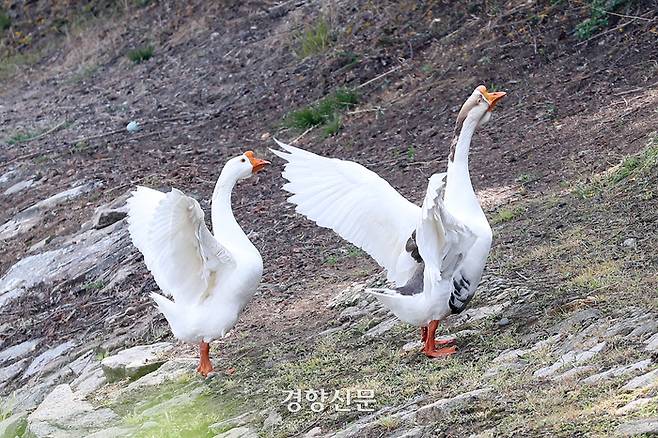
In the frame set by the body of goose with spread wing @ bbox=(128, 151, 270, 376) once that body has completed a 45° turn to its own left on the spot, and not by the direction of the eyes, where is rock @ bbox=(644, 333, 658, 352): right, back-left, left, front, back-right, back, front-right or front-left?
right

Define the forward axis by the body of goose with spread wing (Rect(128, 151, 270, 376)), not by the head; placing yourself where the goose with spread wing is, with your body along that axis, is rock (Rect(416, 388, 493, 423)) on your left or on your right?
on your right

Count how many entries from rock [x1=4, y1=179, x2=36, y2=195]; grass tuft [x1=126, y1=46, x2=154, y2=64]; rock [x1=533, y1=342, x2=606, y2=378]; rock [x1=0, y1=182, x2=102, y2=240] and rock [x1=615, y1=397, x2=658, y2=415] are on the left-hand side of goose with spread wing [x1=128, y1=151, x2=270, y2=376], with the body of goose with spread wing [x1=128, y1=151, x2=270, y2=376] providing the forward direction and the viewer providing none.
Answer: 3

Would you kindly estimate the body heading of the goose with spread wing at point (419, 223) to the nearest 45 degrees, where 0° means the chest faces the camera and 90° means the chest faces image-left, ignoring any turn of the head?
approximately 270°

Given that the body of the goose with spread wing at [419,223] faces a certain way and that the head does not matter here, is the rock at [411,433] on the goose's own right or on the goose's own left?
on the goose's own right

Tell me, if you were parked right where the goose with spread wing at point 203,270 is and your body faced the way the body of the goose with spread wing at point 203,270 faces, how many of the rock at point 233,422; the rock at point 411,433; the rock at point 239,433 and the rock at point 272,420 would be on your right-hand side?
4

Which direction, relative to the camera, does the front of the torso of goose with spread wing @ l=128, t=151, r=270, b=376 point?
to the viewer's right

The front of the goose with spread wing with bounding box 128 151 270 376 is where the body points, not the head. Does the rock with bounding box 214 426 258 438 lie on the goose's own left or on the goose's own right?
on the goose's own right

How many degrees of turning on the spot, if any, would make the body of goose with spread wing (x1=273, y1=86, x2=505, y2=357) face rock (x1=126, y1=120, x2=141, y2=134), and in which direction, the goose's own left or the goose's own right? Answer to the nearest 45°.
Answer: approximately 90° to the goose's own left

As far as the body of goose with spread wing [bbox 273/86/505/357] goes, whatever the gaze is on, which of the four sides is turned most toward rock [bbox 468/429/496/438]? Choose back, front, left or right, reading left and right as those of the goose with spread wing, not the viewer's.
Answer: right

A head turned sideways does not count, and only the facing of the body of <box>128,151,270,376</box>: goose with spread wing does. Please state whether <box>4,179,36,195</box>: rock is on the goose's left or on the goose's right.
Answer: on the goose's left

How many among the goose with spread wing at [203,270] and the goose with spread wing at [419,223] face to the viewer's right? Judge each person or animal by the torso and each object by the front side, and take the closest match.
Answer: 2
